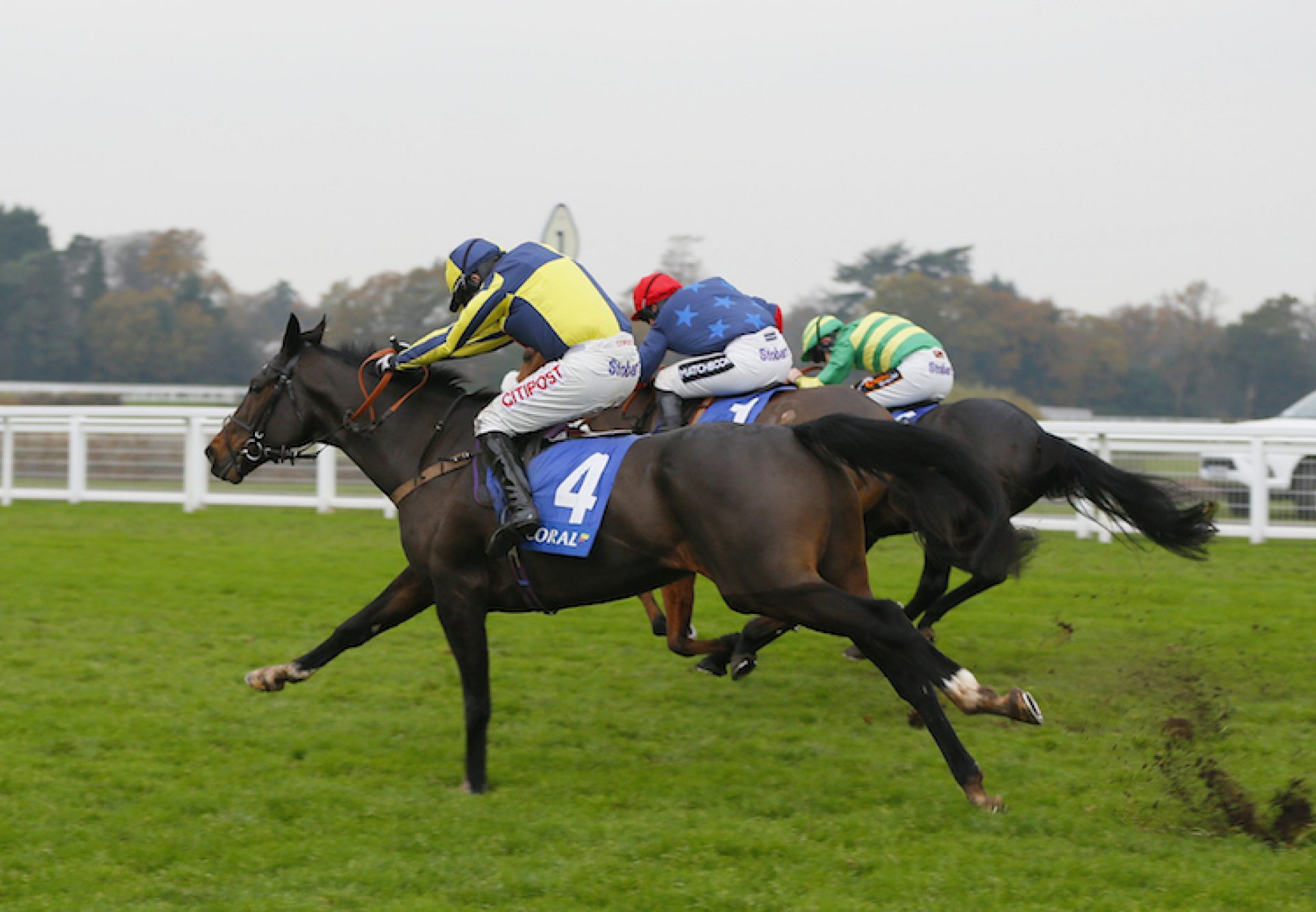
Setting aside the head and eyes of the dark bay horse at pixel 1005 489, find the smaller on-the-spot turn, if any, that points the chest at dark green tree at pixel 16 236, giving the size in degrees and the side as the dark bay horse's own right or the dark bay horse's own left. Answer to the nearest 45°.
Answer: approximately 45° to the dark bay horse's own right

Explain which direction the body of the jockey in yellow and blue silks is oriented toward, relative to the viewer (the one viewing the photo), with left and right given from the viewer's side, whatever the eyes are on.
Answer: facing to the left of the viewer

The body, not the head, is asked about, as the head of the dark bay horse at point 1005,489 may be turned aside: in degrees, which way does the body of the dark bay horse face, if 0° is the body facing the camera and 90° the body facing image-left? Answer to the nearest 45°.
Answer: approximately 90°

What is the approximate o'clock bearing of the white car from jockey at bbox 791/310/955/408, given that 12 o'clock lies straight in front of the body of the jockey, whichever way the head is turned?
The white car is roughly at 4 o'clock from the jockey.

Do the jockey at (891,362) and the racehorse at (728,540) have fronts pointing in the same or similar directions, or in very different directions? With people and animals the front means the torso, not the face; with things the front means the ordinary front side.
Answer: same or similar directions

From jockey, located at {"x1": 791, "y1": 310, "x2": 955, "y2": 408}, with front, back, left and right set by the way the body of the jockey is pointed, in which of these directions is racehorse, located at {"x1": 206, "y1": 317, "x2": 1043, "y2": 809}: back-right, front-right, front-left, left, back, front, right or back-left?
left

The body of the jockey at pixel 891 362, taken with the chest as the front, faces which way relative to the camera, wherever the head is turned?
to the viewer's left

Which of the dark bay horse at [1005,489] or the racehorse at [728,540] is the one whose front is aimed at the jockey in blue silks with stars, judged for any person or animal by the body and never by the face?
the dark bay horse

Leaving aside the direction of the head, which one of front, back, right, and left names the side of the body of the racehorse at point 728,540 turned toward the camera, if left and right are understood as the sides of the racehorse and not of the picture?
left

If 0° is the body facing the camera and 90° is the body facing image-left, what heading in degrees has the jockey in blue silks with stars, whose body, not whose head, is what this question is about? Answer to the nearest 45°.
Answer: approximately 90°

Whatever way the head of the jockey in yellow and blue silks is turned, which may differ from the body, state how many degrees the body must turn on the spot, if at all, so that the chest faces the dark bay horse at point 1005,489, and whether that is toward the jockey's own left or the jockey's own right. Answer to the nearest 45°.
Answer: approximately 135° to the jockey's own right
